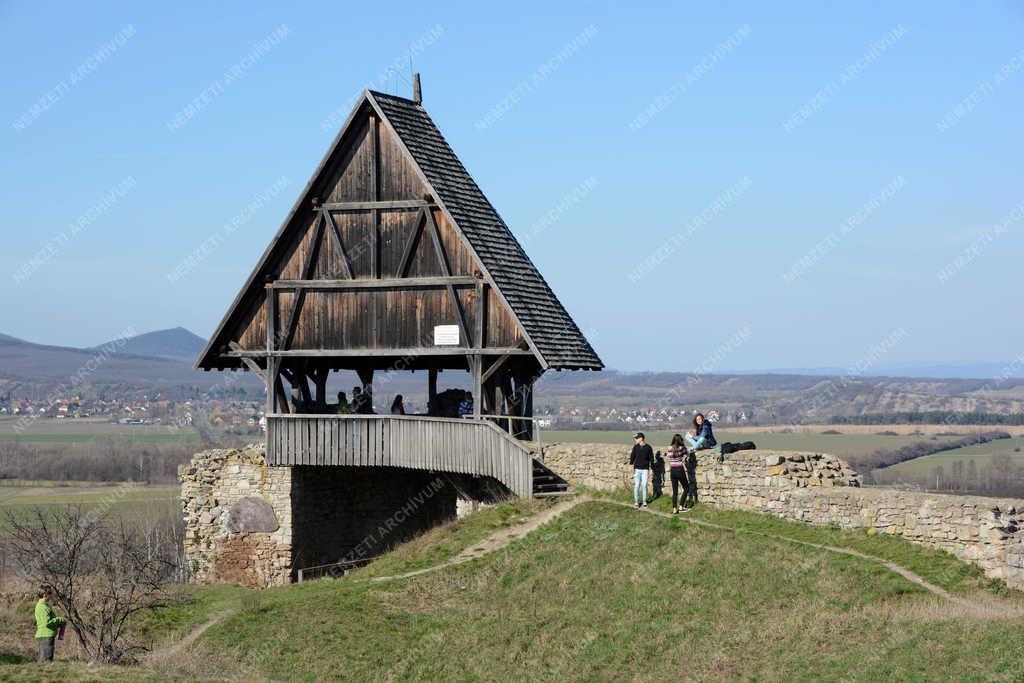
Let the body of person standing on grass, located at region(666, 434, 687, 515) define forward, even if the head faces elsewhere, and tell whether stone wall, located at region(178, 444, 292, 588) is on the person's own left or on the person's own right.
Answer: on the person's own left

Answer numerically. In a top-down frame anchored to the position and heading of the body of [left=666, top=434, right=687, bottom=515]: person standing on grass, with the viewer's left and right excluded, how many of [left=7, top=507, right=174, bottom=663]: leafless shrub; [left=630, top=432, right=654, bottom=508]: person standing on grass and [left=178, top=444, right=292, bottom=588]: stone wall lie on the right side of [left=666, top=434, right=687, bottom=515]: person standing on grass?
0

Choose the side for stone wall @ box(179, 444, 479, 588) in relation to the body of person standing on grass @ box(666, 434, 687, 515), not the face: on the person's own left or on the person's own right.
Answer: on the person's own left

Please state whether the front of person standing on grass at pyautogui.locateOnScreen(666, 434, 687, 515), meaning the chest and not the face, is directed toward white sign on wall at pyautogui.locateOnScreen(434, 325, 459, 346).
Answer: no

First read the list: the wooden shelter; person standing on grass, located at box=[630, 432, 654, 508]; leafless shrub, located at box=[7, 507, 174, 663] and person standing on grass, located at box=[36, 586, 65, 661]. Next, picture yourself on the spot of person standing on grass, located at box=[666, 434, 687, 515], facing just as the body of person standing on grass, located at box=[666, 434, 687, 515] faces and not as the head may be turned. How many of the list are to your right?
0
